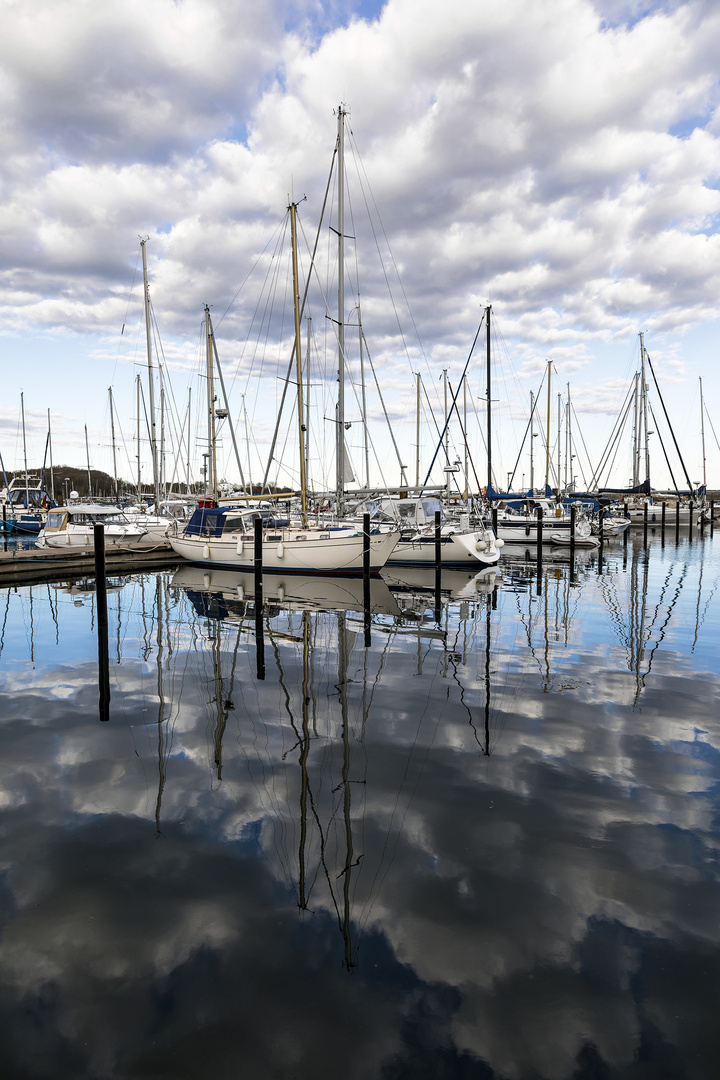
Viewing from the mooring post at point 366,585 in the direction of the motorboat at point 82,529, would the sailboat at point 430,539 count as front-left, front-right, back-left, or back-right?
front-right

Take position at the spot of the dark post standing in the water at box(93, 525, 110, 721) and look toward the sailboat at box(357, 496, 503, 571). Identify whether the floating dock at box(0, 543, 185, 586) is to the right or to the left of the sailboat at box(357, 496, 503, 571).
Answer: left
